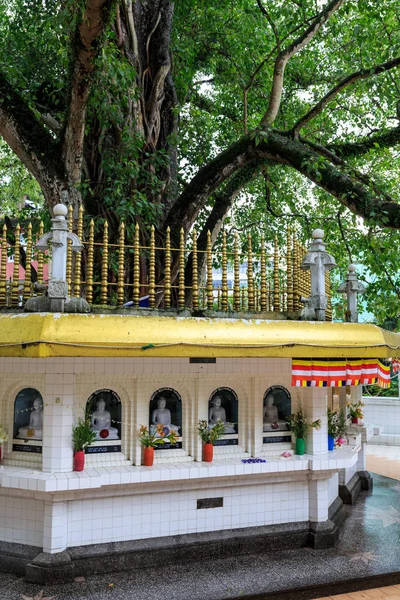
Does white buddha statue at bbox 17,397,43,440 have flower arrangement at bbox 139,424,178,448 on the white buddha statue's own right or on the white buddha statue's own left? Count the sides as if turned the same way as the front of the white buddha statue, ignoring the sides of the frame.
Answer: on the white buddha statue's own left

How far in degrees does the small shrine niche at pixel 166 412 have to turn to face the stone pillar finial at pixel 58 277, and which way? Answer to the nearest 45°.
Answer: approximately 45° to its right

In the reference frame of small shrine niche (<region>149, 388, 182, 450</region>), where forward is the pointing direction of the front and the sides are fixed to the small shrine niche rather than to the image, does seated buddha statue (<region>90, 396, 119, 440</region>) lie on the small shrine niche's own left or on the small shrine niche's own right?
on the small shrine niche's own right

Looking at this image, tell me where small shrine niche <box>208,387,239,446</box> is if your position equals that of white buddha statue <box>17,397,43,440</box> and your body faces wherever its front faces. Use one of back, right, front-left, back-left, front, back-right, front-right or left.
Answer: back-left

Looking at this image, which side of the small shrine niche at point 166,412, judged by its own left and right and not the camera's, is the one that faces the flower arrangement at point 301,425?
left

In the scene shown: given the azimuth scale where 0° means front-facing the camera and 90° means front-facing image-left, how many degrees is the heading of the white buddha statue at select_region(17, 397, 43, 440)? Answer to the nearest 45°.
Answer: approximately 45°

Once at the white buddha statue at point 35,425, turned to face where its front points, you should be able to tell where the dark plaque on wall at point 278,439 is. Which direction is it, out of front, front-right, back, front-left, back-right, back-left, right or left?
back-left
